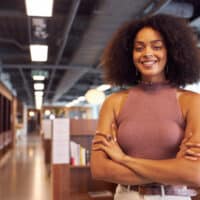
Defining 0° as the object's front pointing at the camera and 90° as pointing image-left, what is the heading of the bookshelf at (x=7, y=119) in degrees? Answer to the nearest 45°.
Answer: approximately 270°

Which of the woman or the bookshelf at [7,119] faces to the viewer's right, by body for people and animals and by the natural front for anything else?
the bookshelf

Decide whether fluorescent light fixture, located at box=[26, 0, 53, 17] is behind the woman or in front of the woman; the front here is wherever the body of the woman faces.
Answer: behind

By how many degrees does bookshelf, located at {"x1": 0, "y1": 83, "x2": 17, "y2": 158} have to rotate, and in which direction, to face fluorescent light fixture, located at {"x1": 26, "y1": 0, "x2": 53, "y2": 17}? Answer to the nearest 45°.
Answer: approximately 90° to its right

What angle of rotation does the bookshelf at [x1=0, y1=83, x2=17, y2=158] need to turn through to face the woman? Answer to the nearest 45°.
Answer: approximately 90° to its right

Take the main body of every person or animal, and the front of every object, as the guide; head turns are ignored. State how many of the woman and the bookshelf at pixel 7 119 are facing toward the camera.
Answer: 1

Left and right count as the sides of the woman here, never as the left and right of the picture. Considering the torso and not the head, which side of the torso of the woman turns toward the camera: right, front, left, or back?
front

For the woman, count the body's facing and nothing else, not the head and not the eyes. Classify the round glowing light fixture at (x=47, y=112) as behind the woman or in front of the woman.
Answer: behind
